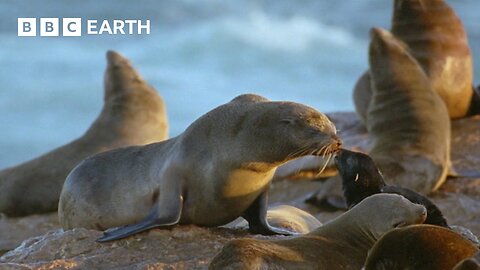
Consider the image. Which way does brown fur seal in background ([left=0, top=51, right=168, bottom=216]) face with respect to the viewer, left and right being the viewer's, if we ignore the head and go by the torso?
facing to the right of the viewer

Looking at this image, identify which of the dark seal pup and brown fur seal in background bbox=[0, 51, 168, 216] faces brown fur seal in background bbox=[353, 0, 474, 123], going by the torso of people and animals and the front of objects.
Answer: brown fur seal in background bbox=[0, 51, 168, 216]

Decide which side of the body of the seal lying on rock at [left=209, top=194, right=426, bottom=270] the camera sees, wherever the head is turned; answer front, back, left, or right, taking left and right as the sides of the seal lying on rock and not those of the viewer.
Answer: right

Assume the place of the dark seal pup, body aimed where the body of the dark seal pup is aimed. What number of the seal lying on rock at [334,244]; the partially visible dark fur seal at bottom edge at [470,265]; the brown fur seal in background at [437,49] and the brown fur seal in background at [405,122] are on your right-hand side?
2

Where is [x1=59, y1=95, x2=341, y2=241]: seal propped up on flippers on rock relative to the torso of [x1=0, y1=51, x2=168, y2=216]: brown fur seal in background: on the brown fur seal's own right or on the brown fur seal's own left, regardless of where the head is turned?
on the brown fur seal's own right

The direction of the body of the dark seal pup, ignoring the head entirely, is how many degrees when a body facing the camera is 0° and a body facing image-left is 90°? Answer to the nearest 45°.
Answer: approximately 90°
